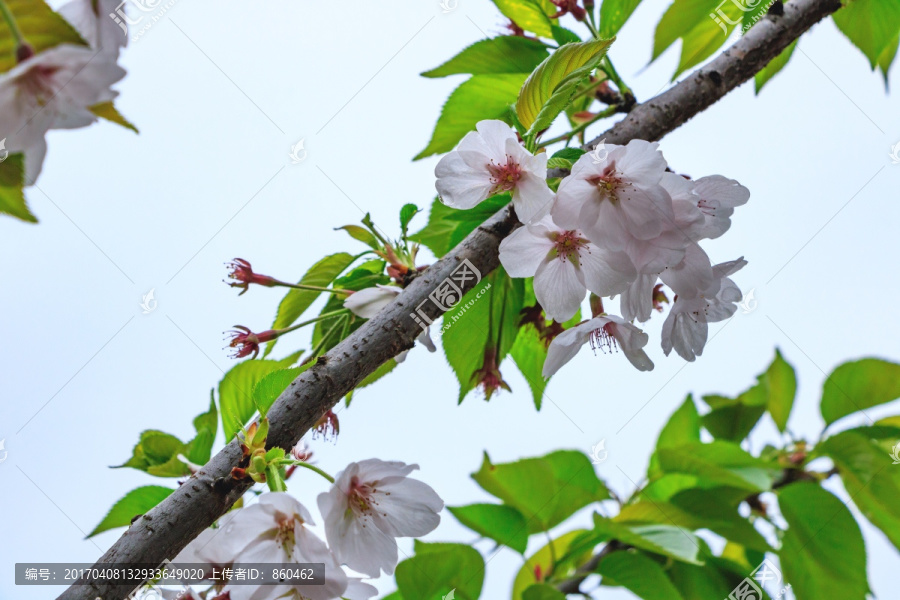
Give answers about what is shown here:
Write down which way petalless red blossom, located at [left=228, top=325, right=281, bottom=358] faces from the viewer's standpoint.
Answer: facing to the left of the viewer

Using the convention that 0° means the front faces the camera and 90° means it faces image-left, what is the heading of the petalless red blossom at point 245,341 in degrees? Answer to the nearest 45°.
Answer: approximately 90°
